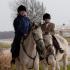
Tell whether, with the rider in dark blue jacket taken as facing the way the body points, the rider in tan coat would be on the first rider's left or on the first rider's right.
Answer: on the first rider's left

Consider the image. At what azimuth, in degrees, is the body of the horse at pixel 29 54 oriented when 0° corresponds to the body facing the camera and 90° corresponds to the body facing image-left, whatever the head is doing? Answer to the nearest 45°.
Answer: approximately 315°

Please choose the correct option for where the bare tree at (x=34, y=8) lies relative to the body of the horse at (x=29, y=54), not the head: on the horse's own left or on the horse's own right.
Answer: on the horse's own left

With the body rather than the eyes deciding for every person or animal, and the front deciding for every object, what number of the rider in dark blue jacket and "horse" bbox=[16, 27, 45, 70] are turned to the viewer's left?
0
